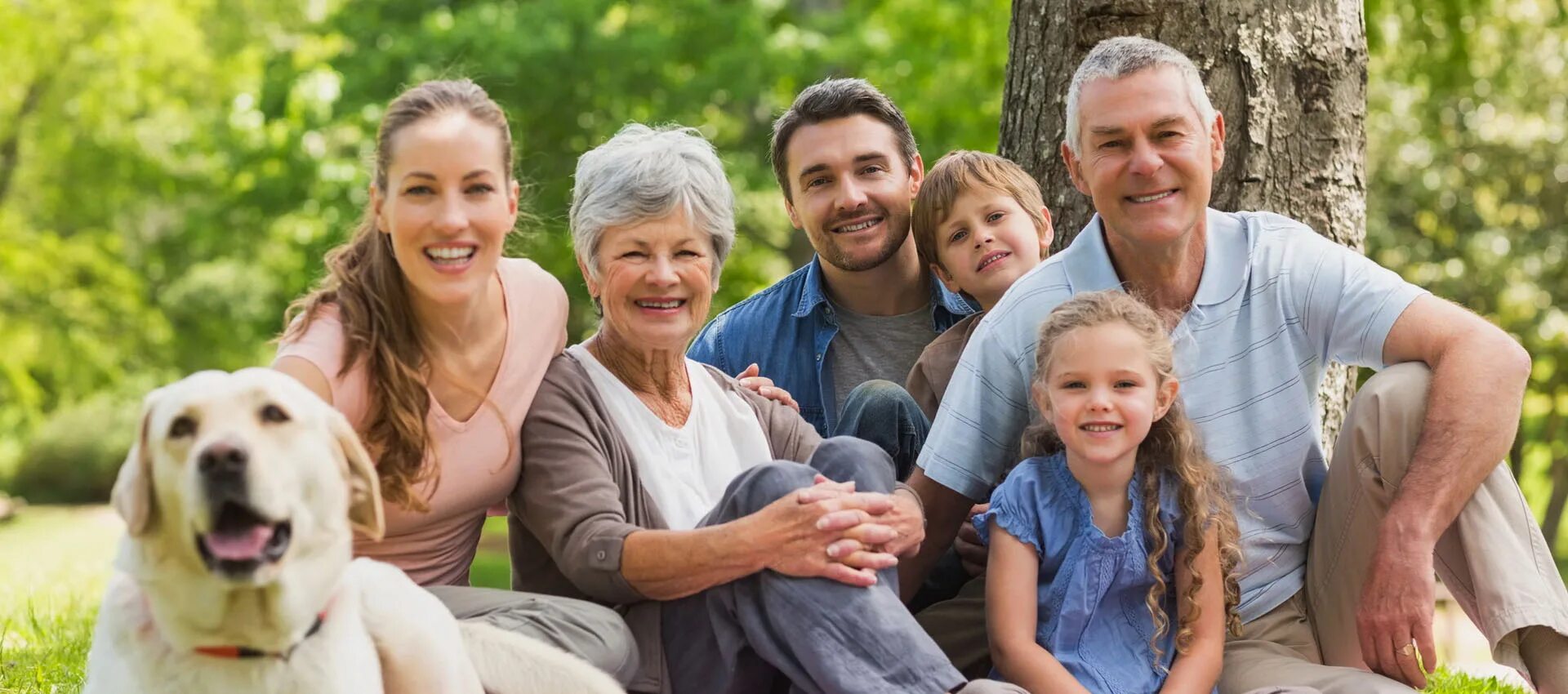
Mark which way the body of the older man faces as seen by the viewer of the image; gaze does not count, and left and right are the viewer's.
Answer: facing the viewer

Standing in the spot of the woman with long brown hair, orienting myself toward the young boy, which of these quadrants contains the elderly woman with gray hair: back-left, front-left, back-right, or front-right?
front-right

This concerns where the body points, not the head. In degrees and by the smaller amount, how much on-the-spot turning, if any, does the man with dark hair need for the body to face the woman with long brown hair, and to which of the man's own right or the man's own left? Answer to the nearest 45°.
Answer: approximately 45° to the man's own right

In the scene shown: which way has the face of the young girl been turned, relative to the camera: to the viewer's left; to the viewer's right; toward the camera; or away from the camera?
toward the camera

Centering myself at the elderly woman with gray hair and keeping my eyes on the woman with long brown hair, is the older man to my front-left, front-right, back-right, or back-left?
back-right

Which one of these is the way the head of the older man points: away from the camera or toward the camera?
toward the camera

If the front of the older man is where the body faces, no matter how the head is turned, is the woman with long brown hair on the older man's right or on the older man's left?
on the older man's right

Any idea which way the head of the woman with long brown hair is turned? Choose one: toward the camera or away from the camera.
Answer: toward the camera

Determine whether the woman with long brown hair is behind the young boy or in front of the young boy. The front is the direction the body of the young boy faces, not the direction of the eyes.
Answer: in front

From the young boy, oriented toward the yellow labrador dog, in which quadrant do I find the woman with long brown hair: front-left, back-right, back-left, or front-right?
front-right

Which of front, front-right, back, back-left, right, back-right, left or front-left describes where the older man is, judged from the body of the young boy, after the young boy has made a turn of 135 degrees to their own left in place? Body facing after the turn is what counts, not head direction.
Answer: right

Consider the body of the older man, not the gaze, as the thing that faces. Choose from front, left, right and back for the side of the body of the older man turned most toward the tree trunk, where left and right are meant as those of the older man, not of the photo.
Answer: back

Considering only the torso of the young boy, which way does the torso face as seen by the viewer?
toward the camera

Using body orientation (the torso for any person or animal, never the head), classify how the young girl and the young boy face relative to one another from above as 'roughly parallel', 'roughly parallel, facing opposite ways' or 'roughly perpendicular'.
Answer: roughly parallel

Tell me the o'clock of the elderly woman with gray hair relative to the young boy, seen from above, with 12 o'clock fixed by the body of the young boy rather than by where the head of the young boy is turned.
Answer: The elderly woman with gray hair is roughly at 1 o'clock from the young boy.

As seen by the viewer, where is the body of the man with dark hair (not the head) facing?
toward the camera

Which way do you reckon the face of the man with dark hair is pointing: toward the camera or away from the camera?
toward the camera
